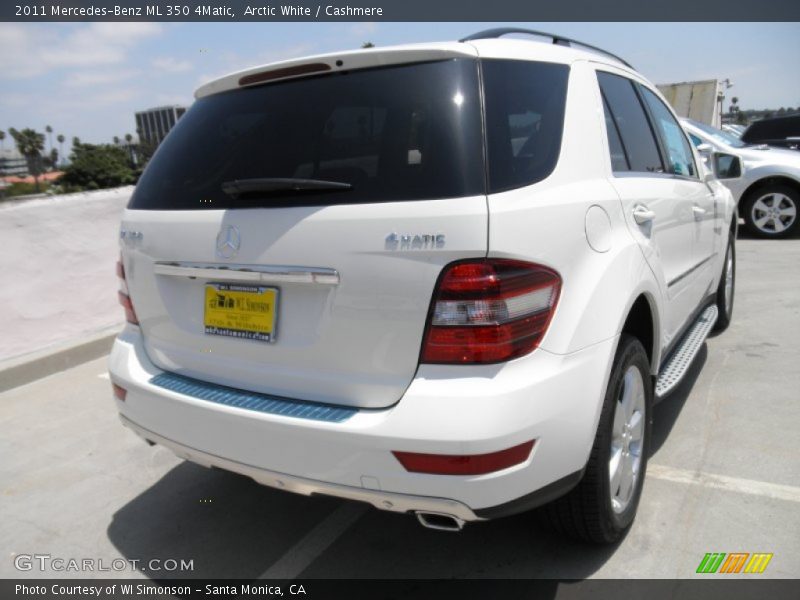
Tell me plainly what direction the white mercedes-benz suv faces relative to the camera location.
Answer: facing away from the viewer and to the right of the viewer

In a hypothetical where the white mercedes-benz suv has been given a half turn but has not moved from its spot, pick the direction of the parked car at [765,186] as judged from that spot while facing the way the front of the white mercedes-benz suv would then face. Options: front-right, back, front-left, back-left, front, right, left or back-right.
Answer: back

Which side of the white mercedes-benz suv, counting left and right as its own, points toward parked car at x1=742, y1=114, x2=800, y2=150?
front
